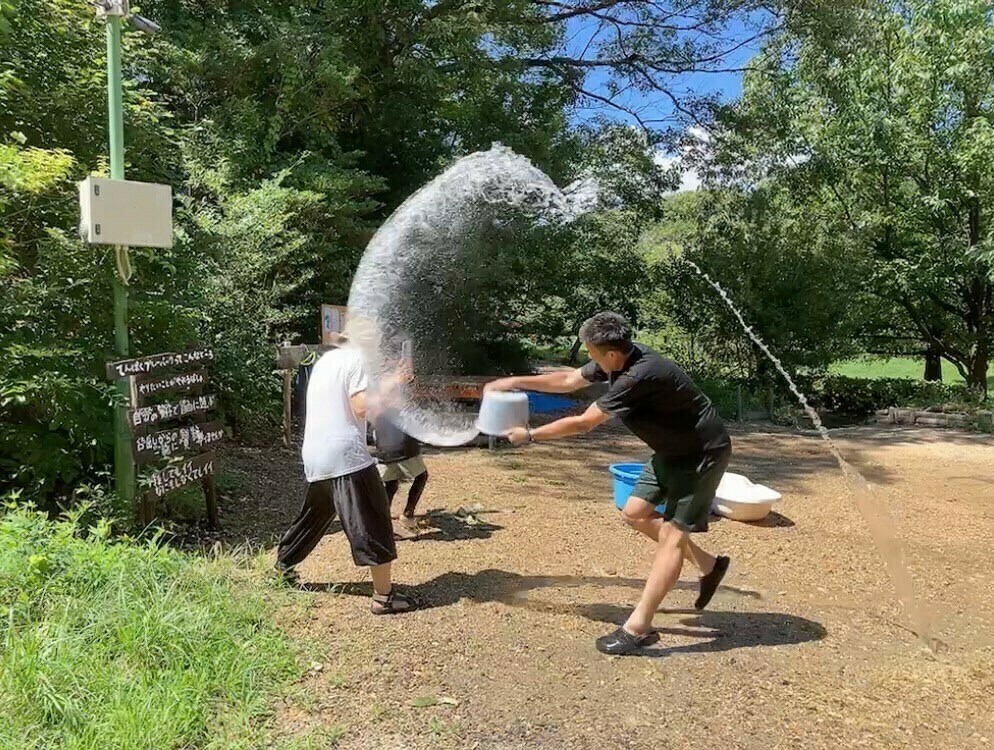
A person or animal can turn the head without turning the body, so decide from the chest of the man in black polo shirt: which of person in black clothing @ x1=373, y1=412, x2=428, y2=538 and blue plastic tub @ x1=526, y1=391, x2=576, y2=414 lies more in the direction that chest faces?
the person in black clothing

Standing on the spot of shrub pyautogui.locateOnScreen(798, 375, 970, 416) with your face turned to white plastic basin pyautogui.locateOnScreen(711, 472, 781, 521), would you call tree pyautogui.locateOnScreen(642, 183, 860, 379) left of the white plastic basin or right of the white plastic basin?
right

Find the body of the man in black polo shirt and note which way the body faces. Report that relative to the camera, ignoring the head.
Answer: to the viewer's left

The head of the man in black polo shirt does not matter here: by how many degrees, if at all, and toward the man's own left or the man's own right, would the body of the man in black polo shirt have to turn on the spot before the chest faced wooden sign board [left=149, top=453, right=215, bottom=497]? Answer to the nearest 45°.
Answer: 0° — they already face it

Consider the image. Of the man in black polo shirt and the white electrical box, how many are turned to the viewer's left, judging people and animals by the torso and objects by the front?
1

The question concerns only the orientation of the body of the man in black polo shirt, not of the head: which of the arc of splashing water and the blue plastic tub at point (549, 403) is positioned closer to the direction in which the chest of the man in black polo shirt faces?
the arc of splashing water

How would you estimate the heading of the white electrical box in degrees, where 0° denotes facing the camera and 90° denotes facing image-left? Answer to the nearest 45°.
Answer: approximately 315°

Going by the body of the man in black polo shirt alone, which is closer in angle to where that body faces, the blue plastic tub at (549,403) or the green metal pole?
the green metal pole

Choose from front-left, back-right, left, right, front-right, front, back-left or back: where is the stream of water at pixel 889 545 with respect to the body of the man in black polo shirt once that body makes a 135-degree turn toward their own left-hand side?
left

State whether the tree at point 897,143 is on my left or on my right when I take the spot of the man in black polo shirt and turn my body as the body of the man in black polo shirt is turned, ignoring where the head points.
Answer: on my right

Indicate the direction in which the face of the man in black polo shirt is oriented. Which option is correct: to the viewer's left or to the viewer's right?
to the viewer's left

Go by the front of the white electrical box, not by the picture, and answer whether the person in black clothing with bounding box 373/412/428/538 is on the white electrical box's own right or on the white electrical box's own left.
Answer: on the white electrical box's own left

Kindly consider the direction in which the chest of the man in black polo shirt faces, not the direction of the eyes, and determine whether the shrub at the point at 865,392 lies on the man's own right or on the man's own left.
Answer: on the man's own right
